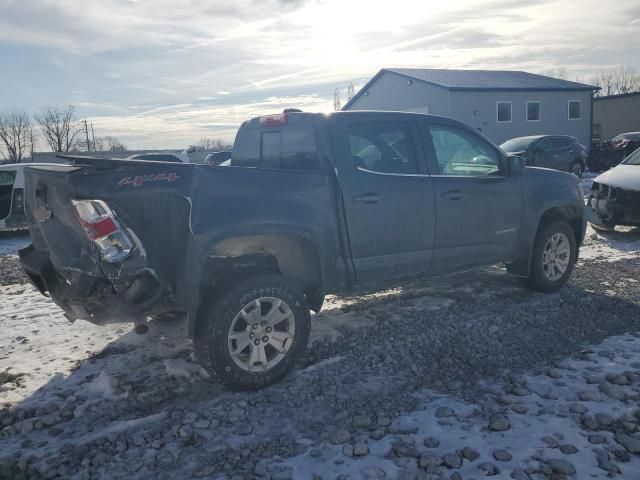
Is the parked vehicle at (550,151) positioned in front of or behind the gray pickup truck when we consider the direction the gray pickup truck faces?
in front

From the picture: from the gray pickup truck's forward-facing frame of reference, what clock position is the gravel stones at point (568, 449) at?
The gravel stones is roughly at 3 o'clock from the gray pickup truck.

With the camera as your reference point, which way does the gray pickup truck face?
facing away from the viewer and to the right of the viewer

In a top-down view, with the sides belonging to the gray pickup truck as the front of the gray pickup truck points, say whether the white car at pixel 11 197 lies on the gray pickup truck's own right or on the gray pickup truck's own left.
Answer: on the gray pickup truck's own left

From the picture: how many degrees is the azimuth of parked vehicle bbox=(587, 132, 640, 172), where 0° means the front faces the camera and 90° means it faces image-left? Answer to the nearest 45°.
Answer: approximately 45°

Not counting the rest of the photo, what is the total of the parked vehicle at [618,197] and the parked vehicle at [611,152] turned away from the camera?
0

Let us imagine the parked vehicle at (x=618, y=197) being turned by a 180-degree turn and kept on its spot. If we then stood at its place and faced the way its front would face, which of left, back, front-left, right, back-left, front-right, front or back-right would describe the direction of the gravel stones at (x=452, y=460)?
back-right

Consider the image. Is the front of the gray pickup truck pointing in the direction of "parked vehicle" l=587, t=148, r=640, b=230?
yes

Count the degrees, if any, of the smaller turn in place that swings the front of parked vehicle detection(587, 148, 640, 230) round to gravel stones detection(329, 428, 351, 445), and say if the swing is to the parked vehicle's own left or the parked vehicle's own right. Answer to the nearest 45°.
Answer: approximately 45° to the parked vehicle's own left

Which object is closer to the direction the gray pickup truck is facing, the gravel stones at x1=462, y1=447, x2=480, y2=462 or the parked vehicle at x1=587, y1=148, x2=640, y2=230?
the parked vehicle

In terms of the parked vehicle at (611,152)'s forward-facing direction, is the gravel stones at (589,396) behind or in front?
in front

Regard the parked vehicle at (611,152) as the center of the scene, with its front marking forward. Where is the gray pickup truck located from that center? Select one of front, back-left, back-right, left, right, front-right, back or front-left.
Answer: front-left

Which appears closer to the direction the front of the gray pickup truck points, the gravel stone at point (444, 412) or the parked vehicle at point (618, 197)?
the parked vehicle

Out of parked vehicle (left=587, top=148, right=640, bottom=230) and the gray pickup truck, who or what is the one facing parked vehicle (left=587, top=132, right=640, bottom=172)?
the gray pickup truck

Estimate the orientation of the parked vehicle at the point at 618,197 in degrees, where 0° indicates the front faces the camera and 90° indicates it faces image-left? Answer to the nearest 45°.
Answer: approximately 45°
